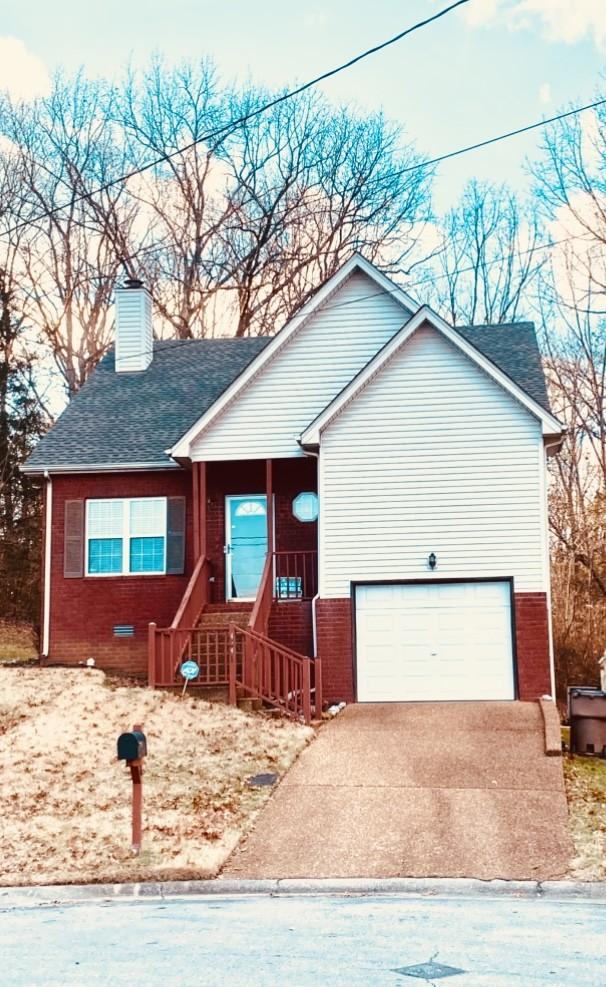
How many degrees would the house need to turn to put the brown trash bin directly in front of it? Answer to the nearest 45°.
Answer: approximately 45° to its left

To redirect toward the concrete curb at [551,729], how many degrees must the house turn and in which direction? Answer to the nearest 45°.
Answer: approximately 45° to its left

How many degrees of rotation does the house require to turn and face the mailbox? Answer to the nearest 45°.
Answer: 0° — it already faces it

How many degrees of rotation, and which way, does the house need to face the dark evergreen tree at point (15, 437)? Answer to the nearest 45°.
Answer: approximately 135° to its right

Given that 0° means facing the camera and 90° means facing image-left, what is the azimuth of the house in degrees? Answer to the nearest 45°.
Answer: approximately 0°

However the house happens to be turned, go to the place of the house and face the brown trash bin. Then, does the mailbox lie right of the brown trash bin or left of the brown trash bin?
right

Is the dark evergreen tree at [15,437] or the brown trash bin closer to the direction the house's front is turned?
the brown trash bin
